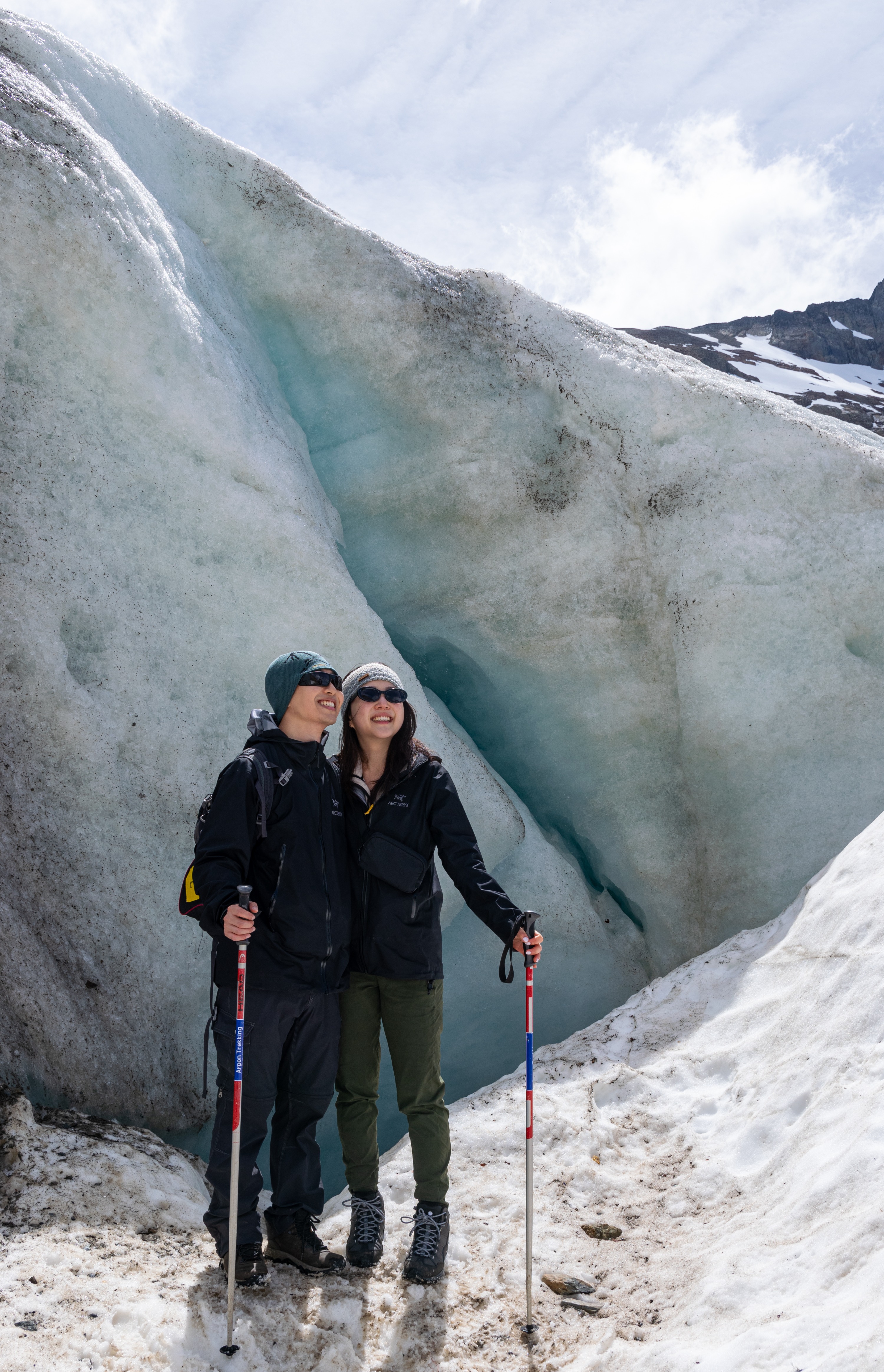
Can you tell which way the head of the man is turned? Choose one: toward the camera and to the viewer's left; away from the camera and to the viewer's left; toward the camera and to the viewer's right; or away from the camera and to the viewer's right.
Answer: toward the camera and to the viewer's right

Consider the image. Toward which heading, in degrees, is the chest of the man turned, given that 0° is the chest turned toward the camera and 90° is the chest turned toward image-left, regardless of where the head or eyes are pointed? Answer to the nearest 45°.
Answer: approximately 315°
